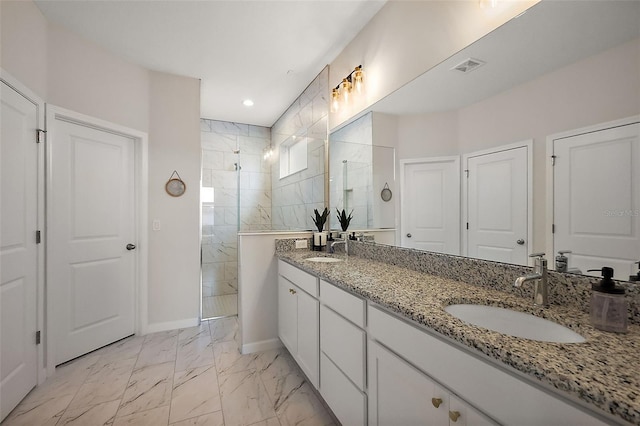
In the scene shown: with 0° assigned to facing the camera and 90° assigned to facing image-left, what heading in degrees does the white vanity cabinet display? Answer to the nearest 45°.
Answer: approximately 45°

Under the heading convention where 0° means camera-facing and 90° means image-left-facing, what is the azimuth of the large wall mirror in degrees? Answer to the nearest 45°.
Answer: approximately 45°

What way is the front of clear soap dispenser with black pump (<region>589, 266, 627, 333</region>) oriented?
to the viewer's left

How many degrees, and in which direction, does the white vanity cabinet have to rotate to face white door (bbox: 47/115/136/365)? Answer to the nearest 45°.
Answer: approximately 45° to its right

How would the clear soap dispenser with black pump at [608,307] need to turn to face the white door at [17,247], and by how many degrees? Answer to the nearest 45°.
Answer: approximately 45° to its left
